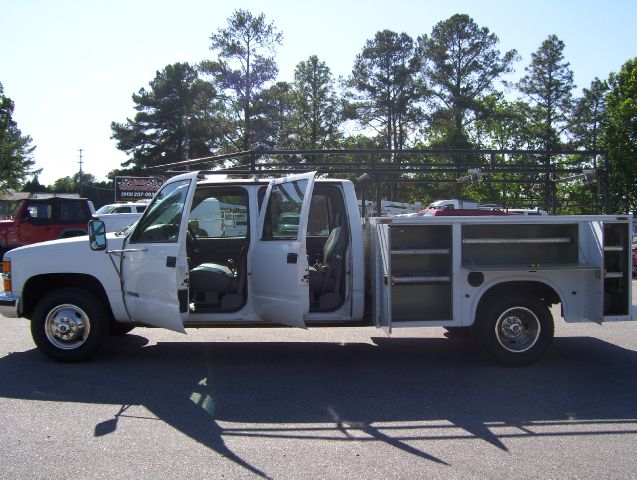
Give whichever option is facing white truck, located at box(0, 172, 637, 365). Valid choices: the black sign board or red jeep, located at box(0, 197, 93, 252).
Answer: the black sign board

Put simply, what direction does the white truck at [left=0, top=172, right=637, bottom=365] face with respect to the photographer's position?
facing to the left of the viewer

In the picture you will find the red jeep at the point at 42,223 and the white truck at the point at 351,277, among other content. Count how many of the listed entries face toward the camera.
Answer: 0

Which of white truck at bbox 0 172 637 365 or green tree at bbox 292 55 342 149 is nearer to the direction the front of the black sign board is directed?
the white truck

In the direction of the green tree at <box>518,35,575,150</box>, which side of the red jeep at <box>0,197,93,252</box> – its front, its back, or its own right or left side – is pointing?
back

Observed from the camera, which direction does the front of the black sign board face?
facing the viewer

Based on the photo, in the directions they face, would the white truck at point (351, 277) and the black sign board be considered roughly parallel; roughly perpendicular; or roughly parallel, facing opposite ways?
roughly perpendicular

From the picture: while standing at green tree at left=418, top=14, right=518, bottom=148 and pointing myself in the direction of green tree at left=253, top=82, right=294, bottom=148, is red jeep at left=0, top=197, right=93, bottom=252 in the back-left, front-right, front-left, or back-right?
front-left

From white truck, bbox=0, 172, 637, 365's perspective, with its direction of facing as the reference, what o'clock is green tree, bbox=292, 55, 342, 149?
The green tree is roughly at 3 o'clock from the white truck.

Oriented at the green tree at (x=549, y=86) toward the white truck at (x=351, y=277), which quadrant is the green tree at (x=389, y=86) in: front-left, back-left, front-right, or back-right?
front-right

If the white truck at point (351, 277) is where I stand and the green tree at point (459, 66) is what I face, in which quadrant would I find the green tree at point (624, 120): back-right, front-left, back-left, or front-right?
front-right

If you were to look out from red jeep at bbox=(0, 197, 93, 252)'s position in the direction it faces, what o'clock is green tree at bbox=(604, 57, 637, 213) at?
The green tree is roughly at 6 o'clock from the red jeep.

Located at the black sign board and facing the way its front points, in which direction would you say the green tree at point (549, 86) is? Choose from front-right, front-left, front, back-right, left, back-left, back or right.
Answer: left

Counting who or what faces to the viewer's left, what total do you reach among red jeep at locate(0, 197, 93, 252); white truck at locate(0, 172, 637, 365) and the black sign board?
2

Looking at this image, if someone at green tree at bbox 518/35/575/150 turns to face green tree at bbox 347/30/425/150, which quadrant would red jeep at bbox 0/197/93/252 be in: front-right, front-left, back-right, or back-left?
front-left

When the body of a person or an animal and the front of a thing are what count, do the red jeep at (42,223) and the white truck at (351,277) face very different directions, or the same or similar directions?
same or similar directions

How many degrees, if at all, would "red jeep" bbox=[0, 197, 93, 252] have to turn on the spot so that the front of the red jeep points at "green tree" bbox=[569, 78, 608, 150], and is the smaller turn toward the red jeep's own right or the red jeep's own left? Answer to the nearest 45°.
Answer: approximately 180°
